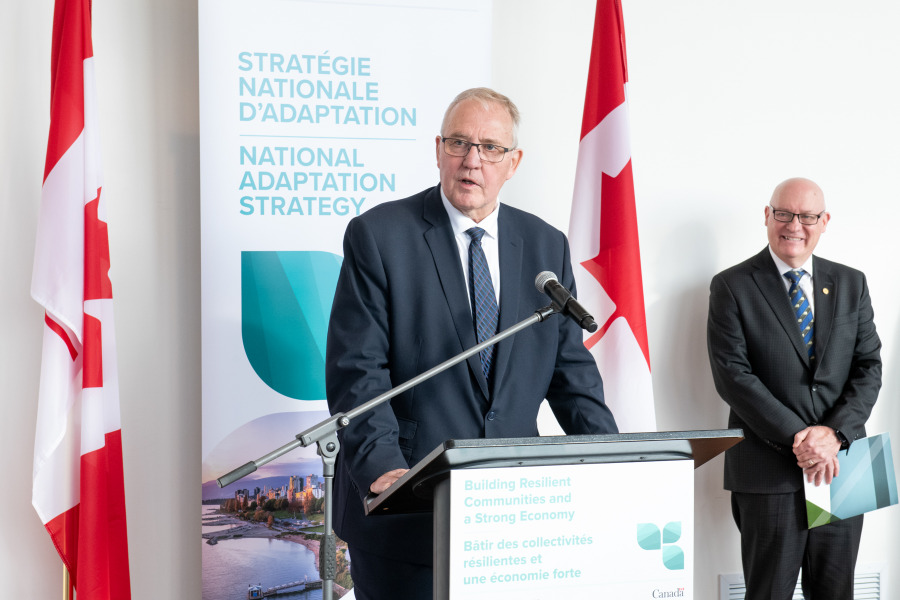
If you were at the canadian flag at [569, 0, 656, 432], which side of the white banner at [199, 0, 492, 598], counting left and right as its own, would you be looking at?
left

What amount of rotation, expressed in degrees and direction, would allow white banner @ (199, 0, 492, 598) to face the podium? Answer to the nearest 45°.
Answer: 0° — it already faces it

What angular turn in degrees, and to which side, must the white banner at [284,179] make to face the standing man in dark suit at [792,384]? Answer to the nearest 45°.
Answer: approximately 90° to its left

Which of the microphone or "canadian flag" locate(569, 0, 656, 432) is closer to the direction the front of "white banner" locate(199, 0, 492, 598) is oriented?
the microphone

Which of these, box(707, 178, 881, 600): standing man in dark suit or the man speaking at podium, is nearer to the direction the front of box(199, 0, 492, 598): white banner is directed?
the man speaking at podium

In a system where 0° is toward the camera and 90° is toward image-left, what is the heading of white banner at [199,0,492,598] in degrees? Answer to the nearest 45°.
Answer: approximately 0°
